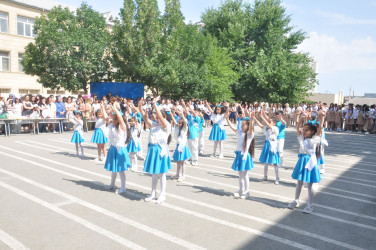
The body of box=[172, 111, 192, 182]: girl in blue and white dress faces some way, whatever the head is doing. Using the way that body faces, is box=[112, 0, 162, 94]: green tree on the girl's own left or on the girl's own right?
on the girl's own right

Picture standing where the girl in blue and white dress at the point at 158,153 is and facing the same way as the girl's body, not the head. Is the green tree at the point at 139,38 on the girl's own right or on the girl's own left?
on the girl's own right

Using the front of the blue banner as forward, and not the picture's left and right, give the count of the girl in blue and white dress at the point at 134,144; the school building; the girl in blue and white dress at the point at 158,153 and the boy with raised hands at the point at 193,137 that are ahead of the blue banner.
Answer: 3

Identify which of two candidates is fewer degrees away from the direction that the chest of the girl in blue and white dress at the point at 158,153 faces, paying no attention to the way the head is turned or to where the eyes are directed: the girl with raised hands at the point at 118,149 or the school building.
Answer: the girl with raised hands

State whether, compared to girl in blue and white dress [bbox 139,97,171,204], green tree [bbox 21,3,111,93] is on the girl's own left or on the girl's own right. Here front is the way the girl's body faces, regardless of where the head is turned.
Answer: on the girl's own right

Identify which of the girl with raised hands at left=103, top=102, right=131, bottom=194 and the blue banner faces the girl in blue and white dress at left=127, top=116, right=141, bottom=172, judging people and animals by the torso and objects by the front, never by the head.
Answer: the blue banner

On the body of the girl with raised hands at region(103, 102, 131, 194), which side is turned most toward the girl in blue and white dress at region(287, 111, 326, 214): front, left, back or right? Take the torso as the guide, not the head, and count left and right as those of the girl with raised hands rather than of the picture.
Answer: left

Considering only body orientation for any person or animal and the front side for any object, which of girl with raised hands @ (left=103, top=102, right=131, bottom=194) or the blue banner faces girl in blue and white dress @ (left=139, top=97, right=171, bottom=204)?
the blue banner

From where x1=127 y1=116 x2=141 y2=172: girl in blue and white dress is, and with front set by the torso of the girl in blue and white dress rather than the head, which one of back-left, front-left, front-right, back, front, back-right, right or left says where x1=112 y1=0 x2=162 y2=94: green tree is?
back-right

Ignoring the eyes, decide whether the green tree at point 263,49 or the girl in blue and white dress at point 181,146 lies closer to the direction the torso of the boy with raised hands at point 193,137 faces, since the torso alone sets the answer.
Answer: the girl in blue and white dress
